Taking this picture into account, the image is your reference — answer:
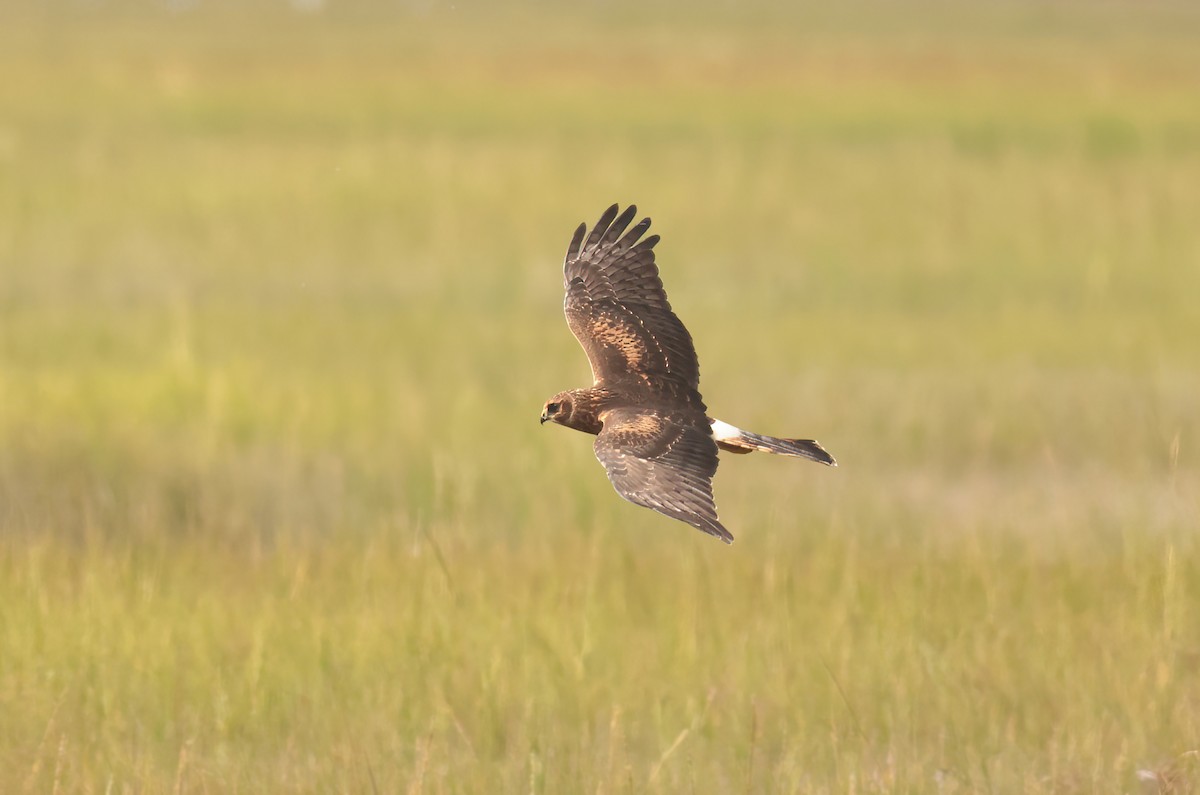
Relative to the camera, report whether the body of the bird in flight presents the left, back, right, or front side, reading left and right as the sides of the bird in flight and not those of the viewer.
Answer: left
